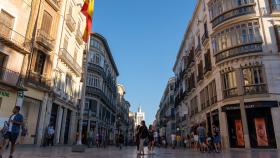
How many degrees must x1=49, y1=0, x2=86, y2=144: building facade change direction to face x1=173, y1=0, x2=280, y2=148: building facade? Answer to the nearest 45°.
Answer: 0° — it already faces it

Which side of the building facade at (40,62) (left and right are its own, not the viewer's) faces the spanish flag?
front

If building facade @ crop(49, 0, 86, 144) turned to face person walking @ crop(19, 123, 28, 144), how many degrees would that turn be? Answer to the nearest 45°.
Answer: approximately 45° to its right

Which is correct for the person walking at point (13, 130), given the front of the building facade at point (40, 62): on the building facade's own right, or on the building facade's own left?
on the building facade's own right

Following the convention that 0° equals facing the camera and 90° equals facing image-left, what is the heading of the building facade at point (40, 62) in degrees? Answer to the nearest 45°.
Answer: approximately 315°

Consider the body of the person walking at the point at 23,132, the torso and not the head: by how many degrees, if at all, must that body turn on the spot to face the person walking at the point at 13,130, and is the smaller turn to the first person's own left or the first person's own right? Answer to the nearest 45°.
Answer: approximately 90° to the first person's own right

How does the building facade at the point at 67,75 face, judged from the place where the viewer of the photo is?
facing the viewer and to the right of the viewer
